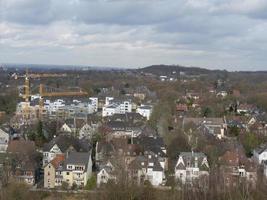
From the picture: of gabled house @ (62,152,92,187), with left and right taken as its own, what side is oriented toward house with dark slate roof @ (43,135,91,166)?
back

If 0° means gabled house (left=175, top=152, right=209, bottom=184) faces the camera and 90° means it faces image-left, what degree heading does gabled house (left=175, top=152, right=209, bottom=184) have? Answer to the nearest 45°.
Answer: approximately 0°

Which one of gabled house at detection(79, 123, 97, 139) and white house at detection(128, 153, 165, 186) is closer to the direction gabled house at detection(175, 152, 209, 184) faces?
the white house

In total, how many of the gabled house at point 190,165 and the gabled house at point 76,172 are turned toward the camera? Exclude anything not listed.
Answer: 2

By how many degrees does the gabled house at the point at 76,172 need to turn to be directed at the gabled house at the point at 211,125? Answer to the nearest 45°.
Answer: approximately 135° to its left

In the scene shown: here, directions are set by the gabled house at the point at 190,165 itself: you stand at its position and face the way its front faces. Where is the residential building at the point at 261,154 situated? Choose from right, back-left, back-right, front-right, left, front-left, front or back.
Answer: back-left

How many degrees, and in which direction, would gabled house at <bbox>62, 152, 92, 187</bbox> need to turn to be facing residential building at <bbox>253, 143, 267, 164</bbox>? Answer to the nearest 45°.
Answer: approximately 90° to its left

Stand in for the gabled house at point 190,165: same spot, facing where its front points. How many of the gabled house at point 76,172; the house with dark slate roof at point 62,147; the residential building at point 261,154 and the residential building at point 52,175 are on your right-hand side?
3

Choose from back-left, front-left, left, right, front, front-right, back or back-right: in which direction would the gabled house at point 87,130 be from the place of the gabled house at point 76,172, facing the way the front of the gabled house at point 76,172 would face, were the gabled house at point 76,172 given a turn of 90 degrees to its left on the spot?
left

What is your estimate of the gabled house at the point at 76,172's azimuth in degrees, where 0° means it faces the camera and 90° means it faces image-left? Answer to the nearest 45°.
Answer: approximately 0°

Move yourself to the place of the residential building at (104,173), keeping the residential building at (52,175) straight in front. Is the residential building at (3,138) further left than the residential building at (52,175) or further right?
right

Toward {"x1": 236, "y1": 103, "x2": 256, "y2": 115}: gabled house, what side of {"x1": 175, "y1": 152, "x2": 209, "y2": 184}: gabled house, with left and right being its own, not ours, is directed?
back

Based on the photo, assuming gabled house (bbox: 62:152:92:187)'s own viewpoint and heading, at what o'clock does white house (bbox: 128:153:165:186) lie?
The white house is roughly at 9 o'clock from the gabled house.
